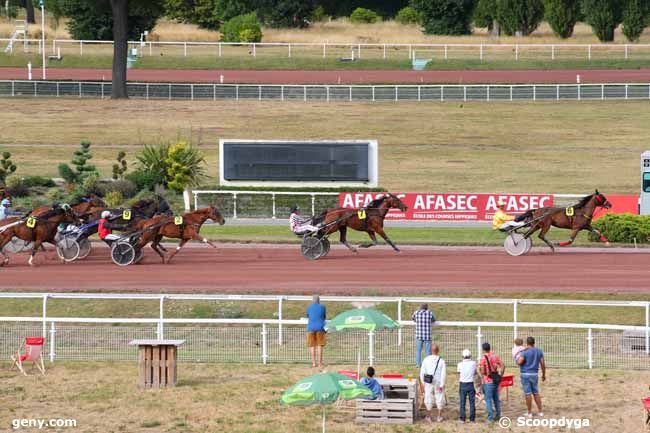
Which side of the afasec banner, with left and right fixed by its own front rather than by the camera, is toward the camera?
front

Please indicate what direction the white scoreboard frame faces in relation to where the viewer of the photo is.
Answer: facing the viewer

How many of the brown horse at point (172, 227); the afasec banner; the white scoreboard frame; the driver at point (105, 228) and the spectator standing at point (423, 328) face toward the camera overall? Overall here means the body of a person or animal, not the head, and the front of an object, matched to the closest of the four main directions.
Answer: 2

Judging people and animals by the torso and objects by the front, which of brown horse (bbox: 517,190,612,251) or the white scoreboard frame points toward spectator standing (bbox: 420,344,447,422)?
the white scoreboard frame

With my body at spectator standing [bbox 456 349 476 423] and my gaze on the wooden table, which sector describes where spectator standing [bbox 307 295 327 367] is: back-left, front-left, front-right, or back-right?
front-right

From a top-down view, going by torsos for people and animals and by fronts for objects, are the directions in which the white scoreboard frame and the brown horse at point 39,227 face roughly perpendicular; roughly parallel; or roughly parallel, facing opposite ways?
roughly perpendicular

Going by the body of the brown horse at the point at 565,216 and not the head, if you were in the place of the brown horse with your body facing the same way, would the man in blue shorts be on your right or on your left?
on your right

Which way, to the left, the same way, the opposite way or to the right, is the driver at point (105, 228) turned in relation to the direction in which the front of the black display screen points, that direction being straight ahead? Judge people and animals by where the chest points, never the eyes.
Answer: to the left

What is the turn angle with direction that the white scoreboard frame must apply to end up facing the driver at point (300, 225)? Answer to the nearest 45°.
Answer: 0° — it already faces them

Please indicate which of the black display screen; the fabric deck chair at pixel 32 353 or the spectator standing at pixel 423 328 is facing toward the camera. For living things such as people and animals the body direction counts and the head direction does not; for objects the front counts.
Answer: the black display screen

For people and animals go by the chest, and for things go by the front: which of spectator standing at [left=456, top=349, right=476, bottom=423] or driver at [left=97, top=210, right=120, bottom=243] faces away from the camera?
the spectator standing

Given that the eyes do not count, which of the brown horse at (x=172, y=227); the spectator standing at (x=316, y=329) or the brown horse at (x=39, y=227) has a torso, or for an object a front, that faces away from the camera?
the spectator standing

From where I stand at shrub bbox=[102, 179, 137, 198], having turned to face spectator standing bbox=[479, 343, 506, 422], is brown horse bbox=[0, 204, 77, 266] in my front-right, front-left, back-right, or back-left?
front-right

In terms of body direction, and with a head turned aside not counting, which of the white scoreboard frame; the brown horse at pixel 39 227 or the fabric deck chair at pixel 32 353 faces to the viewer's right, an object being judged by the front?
the brown horse

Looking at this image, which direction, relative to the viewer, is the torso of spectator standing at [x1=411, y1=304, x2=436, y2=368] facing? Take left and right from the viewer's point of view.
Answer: facing away from the viewer

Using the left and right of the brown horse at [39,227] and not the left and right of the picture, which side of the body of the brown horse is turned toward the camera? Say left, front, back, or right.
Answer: right
